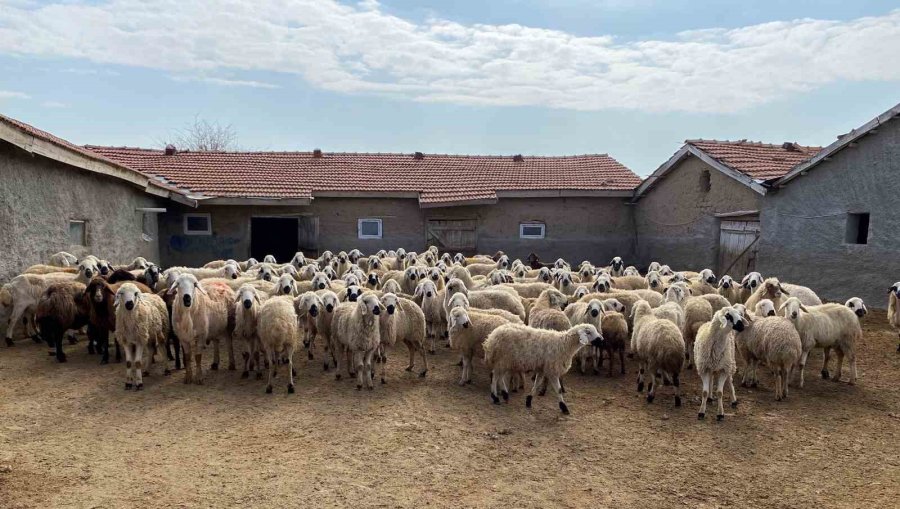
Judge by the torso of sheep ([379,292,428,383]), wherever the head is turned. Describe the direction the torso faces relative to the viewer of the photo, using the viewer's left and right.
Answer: facing the viewer and to the left of the viewer

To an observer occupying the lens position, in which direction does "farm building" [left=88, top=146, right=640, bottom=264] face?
facing the viewer

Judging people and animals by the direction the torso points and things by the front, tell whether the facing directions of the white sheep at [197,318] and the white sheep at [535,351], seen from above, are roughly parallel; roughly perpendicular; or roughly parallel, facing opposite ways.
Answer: roughly perpendicular

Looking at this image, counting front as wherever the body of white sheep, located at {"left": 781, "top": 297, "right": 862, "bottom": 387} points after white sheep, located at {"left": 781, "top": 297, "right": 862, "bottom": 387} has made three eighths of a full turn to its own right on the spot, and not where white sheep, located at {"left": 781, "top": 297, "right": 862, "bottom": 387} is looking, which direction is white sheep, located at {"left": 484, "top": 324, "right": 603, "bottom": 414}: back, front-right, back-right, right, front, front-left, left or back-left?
back-left

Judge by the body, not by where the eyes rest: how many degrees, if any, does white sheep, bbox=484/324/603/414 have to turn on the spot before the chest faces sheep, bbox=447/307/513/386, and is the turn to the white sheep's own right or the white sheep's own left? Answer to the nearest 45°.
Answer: approximately 135° to the white sheep's own left

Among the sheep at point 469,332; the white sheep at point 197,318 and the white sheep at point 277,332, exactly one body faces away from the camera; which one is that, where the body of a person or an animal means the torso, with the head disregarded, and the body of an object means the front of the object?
the white sheep at point 277,332

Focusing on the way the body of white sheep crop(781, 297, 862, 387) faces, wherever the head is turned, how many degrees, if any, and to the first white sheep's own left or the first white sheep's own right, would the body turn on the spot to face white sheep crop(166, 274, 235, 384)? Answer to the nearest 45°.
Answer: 0° — it already faces it

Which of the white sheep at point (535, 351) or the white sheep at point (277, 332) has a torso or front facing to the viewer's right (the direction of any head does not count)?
the white sheep at point (535, 351)

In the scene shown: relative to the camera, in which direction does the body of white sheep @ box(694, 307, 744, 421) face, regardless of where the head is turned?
toward the camera

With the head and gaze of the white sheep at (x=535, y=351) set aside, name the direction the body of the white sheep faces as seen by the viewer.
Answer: to the viewer's right

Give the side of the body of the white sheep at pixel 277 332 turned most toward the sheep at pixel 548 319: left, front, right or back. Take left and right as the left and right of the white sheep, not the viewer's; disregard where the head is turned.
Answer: right

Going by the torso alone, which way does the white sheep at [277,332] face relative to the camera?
away from the camera

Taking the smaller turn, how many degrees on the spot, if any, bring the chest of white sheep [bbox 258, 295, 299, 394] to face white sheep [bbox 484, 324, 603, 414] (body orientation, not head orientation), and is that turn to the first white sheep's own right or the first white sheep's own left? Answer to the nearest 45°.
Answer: approximately 135° to the first white sheep's own right
